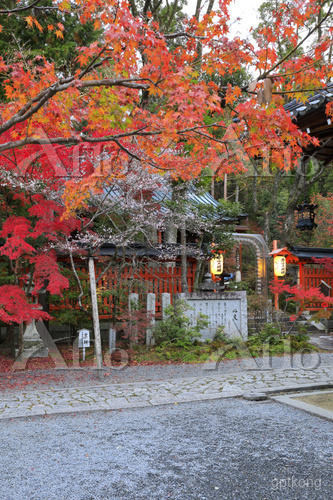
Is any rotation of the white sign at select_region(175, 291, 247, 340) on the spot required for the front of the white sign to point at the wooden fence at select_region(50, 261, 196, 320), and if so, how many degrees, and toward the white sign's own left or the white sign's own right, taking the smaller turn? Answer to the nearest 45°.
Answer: approximately 90° to the white sign's own right

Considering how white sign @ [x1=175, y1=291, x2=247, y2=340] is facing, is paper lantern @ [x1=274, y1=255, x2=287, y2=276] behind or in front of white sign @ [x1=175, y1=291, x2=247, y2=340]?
behind

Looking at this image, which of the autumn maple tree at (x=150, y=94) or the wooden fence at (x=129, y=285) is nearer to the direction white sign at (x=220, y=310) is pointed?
the autumn maple tree

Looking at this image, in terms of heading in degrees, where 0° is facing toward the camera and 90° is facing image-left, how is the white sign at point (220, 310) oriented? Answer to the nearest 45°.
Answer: approximately 0°

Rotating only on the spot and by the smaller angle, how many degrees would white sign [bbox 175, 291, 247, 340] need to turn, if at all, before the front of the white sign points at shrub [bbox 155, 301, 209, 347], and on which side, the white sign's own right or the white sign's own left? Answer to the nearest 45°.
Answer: approximately 45° to the white sign's own right

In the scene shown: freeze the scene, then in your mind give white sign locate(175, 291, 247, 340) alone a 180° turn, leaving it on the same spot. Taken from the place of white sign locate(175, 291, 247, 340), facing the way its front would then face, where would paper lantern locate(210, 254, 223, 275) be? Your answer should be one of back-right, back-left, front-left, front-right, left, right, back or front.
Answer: front

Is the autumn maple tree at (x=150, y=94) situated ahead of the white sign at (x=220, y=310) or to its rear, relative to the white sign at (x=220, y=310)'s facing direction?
ahead
